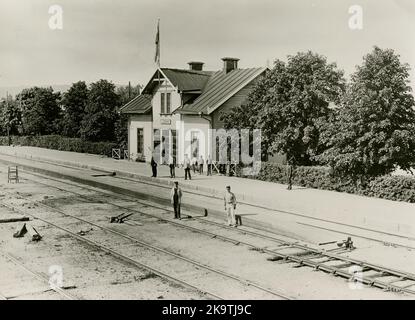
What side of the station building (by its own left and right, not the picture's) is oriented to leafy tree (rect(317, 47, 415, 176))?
left

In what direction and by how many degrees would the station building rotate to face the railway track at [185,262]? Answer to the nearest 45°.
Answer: approximately 45° to its left

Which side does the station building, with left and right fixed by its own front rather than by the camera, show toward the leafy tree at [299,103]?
left

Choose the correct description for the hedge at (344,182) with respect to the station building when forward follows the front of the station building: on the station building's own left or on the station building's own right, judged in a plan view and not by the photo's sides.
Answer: on the station building's own left

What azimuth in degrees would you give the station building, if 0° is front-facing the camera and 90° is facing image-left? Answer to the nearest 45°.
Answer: approximately 45°

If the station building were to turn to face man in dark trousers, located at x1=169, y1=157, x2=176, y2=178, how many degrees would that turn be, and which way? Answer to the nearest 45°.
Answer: approximately 45° to its left
